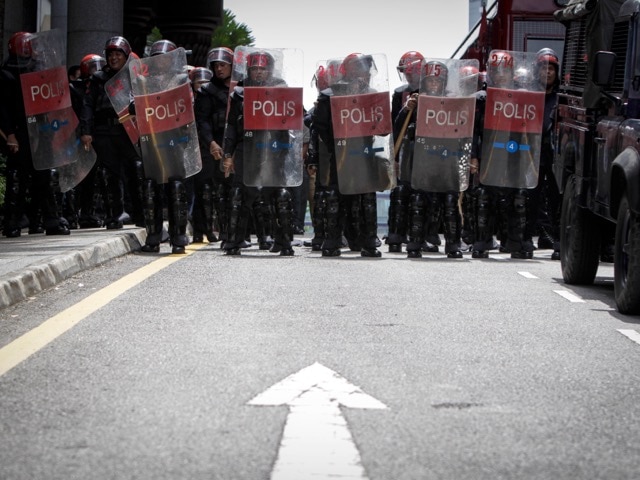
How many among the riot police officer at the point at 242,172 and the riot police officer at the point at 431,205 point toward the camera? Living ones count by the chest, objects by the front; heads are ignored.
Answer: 2

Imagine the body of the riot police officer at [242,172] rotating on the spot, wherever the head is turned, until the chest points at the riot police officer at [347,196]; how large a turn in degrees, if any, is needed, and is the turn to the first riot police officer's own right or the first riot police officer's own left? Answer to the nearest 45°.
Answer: approximately 90° to the first riot police officer's own left

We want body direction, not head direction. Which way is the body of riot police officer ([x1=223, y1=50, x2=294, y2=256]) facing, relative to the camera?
toward the camera

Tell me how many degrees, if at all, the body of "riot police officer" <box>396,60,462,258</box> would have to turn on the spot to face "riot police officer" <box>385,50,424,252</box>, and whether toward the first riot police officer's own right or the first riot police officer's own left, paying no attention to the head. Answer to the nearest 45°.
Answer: approximately 135° to the first riot police officer's own right

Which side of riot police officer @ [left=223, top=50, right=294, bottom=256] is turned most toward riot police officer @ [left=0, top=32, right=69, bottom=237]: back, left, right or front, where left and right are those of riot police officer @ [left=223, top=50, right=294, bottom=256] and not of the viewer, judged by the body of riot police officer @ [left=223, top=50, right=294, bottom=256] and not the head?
right

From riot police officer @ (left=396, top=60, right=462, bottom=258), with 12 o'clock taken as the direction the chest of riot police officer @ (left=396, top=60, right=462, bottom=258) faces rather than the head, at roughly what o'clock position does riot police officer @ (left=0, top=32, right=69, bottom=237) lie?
riot police officer @ (left=0, top=32, right=69, bottom=237) is roughly at 3 o'clock from riot police officer @ (left=396, top=60, right=462, bottom=258).

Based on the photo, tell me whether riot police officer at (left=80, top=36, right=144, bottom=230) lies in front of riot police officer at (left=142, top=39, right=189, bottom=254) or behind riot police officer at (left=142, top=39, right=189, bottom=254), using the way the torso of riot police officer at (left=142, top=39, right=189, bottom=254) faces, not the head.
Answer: behind

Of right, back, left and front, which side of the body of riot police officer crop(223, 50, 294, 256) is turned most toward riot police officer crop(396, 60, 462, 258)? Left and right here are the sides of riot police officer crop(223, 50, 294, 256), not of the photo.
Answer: left

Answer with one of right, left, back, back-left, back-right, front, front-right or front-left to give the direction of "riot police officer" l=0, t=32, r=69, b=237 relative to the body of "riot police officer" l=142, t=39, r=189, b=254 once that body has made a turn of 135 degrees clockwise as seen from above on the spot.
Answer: front

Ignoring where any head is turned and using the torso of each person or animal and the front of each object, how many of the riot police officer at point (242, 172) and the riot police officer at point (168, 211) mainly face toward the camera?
2
